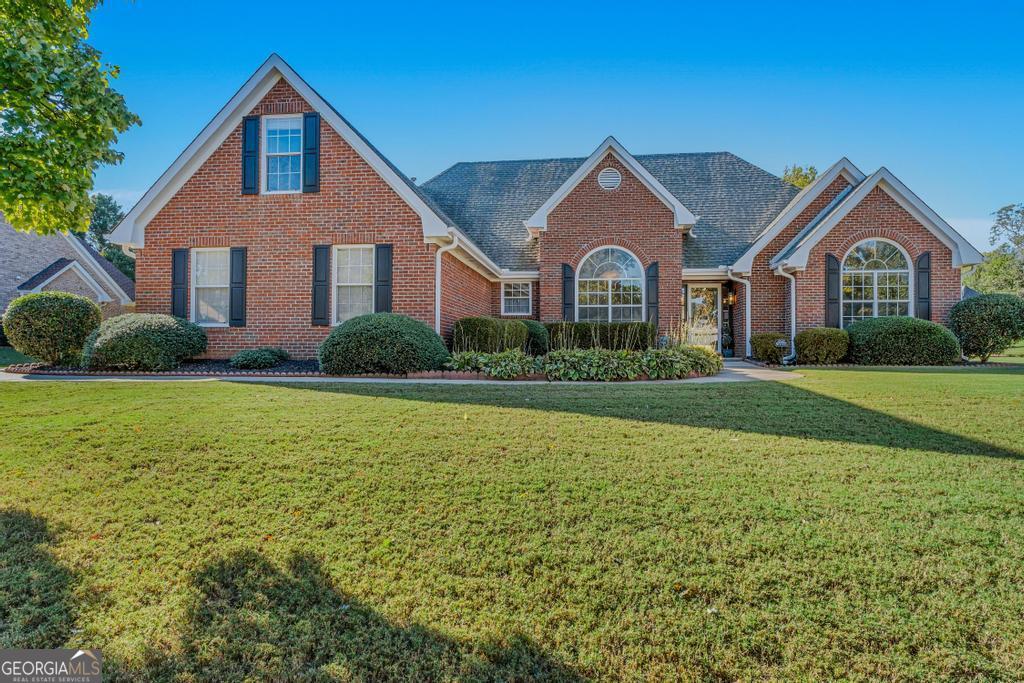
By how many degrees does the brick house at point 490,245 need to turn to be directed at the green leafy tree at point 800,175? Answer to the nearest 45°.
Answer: approximately 135° to its left

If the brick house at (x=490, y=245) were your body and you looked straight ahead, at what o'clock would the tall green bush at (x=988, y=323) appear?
The tall green bush is roughly at 9 o'clock from the brick house.

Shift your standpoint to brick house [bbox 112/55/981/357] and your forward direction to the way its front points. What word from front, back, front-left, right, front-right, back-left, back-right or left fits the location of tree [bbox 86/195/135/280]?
back-right

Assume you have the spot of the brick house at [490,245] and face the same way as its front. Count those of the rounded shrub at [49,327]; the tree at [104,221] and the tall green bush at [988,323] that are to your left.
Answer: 1

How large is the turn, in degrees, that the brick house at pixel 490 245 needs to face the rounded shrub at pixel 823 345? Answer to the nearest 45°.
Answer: approximately 90° to its left

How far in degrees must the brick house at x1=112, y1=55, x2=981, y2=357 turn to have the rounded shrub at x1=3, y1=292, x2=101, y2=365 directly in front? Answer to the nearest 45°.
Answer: approximately 90° to its right

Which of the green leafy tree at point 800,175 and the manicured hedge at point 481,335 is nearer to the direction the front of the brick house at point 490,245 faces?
the manicured hedge

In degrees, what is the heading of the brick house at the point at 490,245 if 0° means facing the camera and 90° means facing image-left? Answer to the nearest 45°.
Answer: approximately 0°

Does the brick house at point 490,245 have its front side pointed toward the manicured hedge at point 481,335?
yes

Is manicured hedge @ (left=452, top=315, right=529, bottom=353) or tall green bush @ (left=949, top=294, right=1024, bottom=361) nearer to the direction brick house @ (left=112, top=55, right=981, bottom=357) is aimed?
the manicured hedge
